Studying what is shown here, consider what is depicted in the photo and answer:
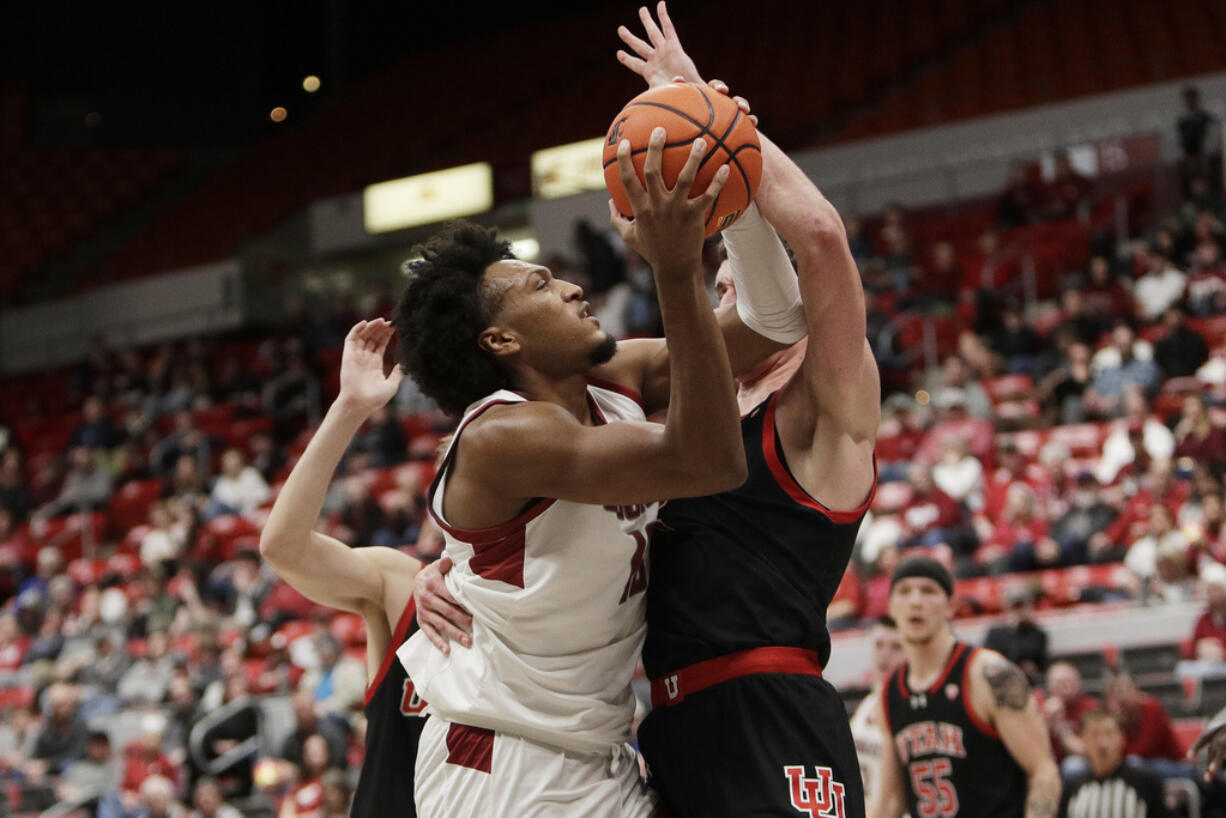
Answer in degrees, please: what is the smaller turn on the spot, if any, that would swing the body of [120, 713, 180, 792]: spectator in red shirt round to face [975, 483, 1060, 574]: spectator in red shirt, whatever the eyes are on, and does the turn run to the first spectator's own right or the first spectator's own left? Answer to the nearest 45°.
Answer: approximately 90° to the first spectator's own left

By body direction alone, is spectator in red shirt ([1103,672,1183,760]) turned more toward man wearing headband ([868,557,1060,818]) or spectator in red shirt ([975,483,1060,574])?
the man wearing headband

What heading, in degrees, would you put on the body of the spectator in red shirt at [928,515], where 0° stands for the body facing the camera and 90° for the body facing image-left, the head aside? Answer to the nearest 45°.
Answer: approximately 45°

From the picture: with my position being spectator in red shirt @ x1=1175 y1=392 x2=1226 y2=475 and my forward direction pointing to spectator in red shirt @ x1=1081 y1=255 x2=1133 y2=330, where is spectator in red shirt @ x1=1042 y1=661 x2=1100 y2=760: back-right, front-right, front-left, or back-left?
back-left

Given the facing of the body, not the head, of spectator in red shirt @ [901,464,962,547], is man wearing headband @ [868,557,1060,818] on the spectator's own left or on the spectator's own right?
on the spectator's own left

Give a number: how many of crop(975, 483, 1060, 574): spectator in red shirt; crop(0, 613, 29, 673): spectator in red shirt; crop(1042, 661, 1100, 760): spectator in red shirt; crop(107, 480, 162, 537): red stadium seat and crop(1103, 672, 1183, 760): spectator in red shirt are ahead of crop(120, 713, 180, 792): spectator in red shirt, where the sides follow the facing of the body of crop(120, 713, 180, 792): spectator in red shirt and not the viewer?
3

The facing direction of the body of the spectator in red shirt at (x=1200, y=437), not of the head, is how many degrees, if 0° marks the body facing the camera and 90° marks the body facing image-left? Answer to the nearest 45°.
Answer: approximately 45°

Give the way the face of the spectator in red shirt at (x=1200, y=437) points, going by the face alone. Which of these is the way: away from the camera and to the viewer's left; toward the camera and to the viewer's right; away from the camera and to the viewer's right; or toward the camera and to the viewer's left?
toward the camera and to the viewer's left
